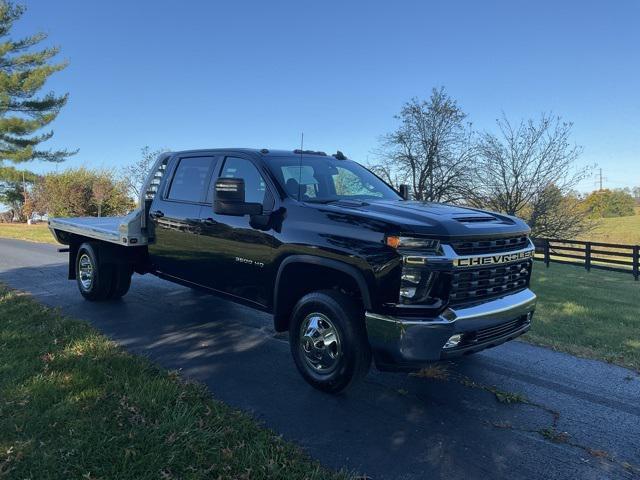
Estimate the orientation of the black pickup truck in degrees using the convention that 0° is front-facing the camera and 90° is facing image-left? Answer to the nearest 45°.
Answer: approximately 315°

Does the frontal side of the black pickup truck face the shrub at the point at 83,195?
no
